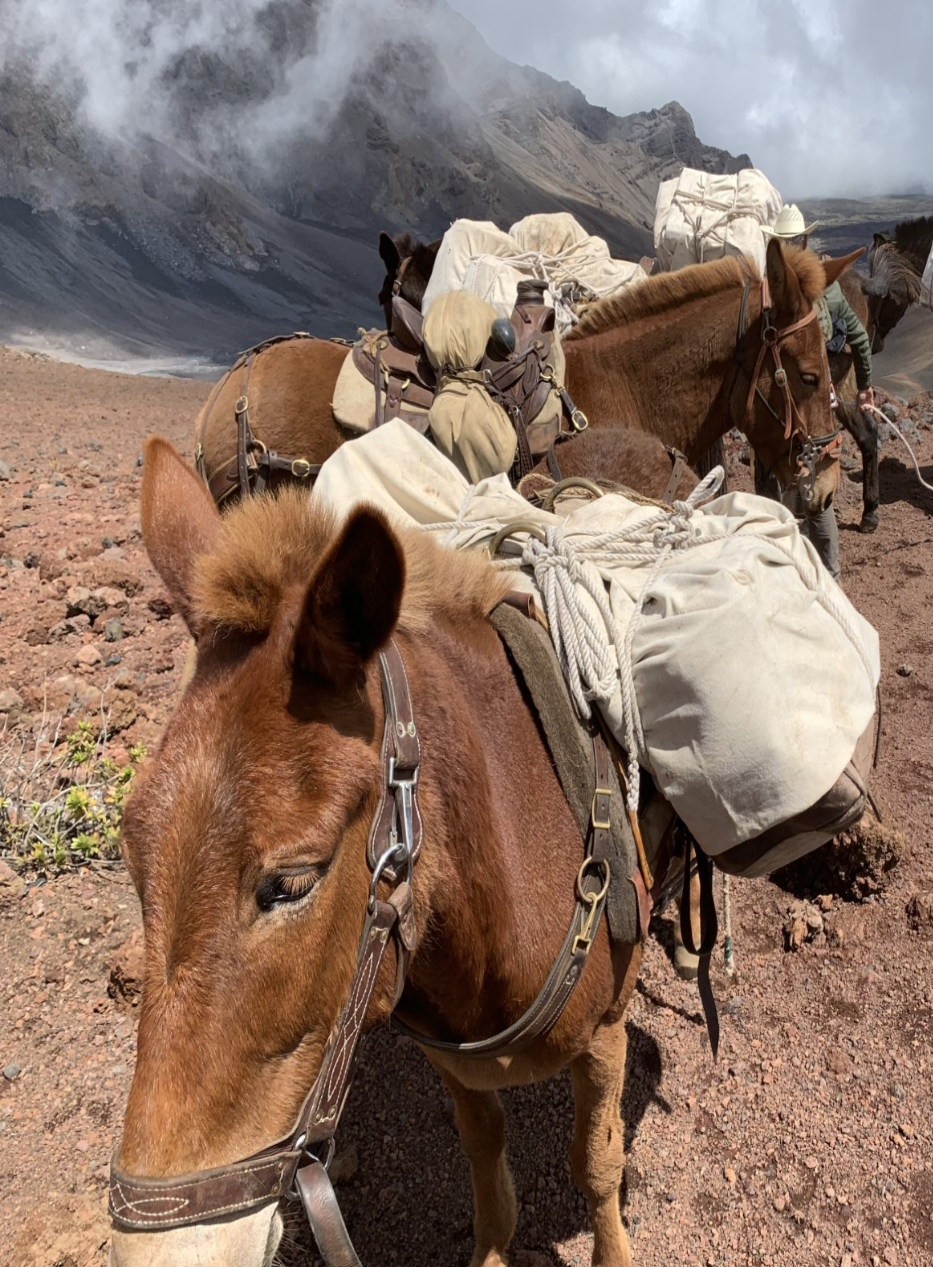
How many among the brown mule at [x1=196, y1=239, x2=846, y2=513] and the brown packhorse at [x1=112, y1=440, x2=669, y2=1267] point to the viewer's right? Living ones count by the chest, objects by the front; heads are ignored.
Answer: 1

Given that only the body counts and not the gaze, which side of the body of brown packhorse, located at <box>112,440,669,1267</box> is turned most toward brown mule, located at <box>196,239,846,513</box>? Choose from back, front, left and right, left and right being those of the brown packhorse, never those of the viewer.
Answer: back

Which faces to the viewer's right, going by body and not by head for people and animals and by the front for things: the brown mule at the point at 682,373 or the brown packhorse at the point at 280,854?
the brown mule

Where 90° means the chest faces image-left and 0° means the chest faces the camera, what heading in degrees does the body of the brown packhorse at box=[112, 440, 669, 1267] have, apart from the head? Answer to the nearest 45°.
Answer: approximately 45°

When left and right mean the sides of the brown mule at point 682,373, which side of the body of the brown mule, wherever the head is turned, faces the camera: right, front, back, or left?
right

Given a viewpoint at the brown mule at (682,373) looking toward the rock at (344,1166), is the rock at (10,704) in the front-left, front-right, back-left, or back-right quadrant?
front-right

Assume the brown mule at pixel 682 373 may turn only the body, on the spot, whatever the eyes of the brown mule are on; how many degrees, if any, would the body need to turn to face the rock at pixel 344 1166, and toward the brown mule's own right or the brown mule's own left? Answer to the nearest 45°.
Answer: approximately 90° to the brown mule's own right

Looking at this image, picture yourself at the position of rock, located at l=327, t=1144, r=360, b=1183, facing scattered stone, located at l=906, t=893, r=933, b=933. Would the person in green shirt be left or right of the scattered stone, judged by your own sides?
left
